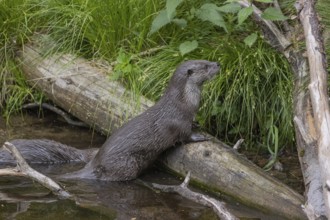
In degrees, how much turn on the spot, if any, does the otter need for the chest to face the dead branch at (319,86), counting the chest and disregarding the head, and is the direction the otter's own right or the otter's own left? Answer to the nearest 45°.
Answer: approximately 45° to the otter's own right

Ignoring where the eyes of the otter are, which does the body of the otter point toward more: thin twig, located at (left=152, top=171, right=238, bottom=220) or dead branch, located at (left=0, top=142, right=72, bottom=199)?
the thin twig

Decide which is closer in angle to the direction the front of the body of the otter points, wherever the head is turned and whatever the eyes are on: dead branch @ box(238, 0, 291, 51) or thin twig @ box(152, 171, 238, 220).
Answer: the dead branch

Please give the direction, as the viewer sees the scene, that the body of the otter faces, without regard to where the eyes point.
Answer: to the viewer's right
